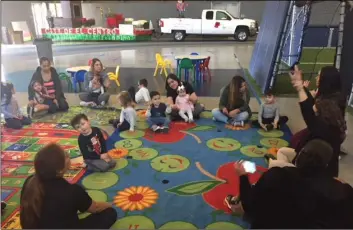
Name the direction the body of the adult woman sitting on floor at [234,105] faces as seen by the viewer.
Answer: toward the camera

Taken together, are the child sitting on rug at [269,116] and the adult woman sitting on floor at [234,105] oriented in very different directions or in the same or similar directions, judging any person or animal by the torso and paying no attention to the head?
same or similar directions

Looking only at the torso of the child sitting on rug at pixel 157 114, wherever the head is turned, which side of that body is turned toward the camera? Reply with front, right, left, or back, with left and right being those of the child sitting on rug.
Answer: front

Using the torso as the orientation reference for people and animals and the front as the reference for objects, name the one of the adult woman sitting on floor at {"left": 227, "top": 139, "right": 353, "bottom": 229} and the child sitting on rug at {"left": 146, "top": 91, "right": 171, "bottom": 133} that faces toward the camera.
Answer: the child sitting on rug

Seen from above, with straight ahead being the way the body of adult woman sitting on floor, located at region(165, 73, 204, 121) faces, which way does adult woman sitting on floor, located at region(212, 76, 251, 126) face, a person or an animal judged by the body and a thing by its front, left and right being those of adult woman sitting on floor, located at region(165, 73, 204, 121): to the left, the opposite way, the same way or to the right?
the same way

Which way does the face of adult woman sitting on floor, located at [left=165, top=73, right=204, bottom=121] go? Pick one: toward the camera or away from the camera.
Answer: toward the camera

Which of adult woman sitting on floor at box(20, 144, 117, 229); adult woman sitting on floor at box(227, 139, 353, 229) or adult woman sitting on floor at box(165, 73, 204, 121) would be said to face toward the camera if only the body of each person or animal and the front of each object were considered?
adult woman sitting on floor at box(165, 73, 204, 121)

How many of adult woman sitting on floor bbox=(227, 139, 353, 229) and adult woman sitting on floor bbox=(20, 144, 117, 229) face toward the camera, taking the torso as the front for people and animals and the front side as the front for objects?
0

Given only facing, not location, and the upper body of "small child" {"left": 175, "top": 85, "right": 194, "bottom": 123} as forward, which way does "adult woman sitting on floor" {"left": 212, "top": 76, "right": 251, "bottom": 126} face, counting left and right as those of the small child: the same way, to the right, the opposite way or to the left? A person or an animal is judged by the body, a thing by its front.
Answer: the same way

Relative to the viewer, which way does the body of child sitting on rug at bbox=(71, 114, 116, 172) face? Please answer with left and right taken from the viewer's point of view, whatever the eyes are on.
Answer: facing the viewer and to the right of the viewer

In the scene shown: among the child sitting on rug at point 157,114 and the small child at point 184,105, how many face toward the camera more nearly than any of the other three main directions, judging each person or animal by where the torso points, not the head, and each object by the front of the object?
2

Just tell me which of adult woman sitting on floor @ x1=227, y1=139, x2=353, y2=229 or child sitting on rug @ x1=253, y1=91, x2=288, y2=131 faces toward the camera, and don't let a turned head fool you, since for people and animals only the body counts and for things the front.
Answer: the child sitting on rug

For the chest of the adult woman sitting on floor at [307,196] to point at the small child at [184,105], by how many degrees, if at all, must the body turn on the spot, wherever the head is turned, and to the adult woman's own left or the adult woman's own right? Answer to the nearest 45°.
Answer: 0° — they already face them

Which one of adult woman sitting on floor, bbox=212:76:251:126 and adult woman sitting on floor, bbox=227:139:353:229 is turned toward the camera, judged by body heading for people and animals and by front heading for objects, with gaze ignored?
adult woman sitting on floor, bbox=212:76:251:126

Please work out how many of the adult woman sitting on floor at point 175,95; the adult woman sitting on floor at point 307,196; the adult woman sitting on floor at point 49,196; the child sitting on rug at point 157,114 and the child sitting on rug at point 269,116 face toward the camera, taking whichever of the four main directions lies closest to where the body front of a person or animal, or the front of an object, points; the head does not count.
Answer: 3

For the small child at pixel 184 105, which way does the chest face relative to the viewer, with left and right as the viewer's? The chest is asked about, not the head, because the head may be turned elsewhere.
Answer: facing the viewer

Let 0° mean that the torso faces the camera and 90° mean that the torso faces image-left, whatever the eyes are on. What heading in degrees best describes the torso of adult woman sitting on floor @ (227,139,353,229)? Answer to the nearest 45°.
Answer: approximately 135°
